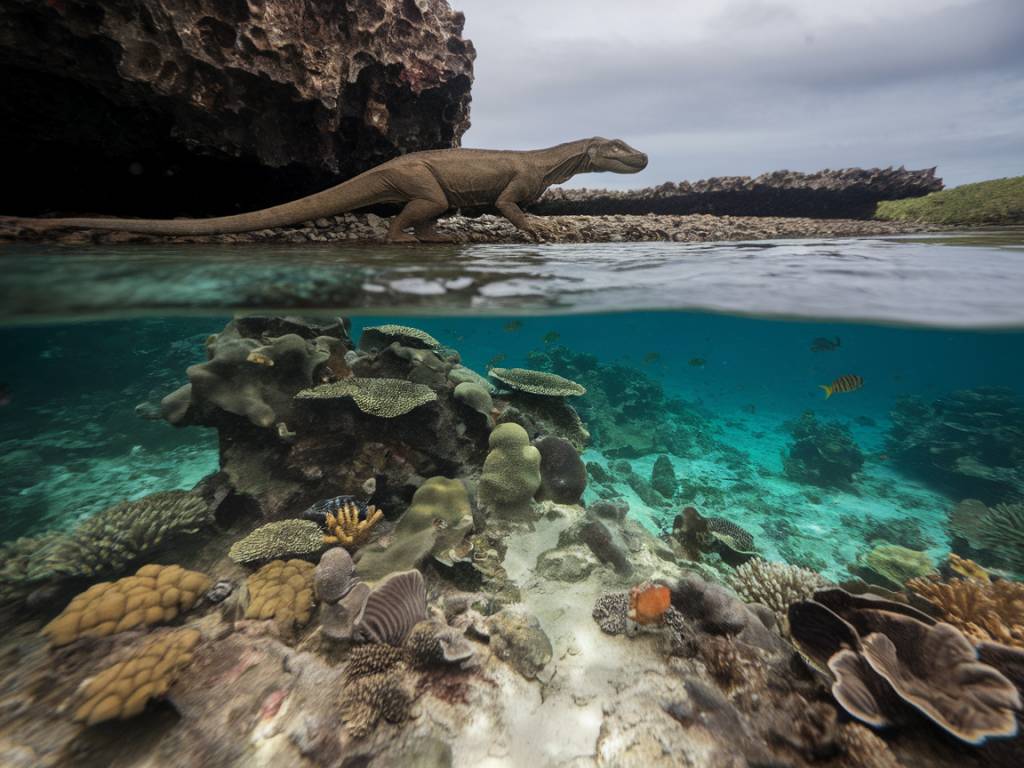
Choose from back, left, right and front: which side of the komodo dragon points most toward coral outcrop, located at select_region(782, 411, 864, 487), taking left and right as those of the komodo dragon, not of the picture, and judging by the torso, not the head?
front

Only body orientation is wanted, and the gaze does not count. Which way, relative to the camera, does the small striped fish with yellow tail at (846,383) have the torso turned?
to the viewer's right

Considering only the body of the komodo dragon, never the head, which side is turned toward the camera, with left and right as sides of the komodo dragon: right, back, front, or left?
right

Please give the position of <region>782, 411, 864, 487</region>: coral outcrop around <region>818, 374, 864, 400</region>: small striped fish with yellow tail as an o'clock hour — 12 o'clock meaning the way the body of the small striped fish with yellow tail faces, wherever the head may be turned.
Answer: The coral outcrop is roughly at 9 o'clock from the small striped fish with yellow tail.
